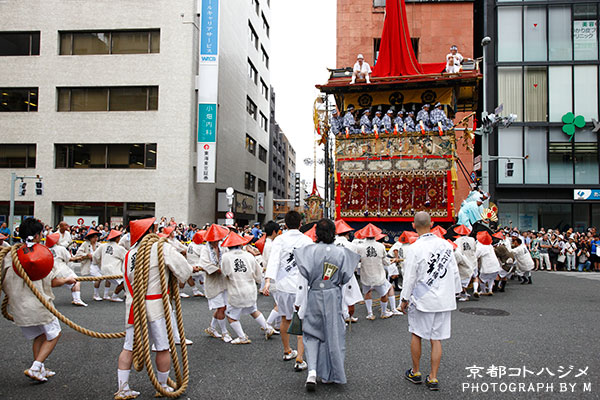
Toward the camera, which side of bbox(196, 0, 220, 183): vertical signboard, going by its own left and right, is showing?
front

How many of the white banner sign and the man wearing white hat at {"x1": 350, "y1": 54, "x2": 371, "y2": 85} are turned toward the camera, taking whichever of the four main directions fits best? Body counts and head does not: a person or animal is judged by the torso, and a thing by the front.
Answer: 2

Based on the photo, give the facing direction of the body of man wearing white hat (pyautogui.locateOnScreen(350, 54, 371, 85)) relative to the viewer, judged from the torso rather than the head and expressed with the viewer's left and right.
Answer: facing the viewer

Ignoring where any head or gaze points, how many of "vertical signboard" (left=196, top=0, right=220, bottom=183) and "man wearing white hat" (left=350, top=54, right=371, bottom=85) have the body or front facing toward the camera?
2
